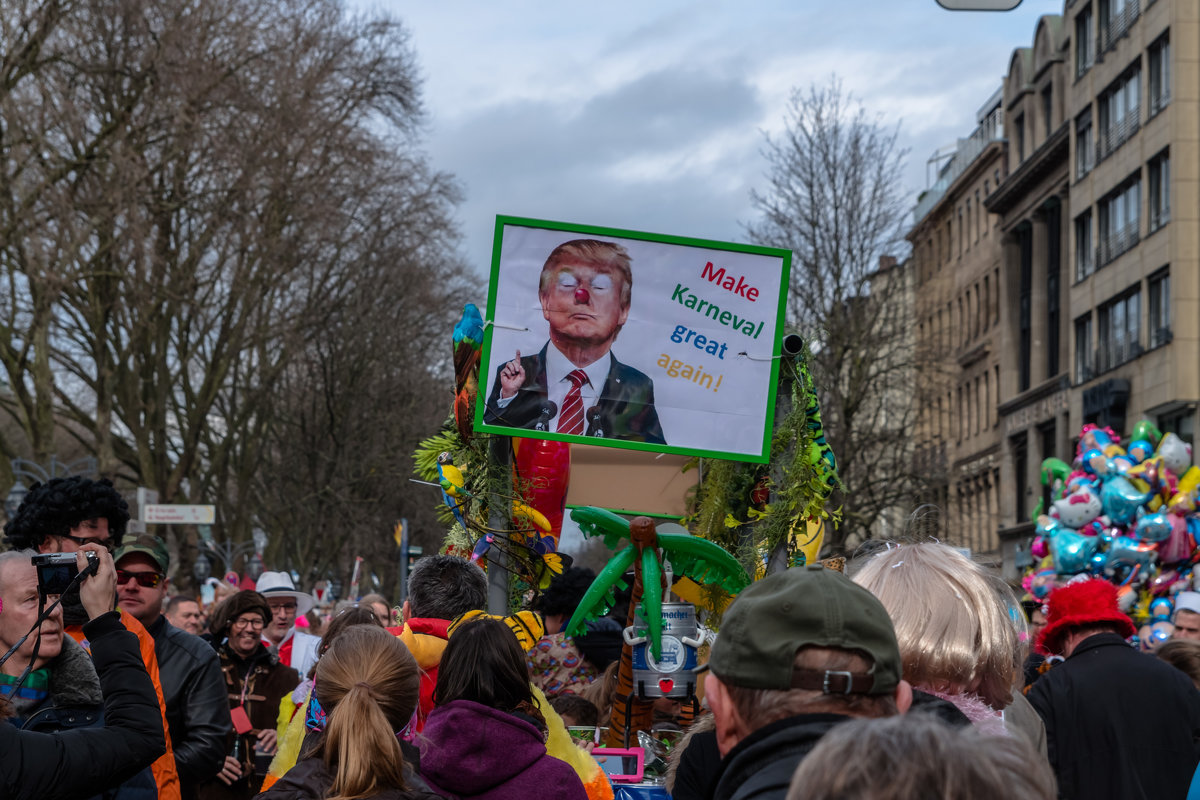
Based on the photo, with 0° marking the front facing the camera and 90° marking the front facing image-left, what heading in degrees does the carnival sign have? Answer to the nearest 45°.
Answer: approximately 0°

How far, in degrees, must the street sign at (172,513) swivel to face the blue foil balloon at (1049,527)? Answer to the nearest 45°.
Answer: approximately 45° to its left

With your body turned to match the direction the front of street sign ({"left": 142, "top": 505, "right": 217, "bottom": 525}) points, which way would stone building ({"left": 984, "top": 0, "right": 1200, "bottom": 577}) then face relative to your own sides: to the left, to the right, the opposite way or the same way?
to the right

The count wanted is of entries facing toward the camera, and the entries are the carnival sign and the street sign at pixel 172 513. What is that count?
2

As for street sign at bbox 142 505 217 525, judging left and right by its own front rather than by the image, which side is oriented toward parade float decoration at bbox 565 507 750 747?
front

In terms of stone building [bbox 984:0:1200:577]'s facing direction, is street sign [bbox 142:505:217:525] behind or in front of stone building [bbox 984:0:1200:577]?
in front

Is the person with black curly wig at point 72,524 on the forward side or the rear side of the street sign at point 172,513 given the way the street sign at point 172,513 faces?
on the forward side

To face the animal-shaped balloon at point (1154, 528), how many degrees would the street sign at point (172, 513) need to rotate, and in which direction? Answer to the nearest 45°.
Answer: approximately 45° to its left

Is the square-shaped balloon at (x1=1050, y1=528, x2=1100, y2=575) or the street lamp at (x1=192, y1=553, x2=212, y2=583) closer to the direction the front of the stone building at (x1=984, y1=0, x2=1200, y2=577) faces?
the street lamp

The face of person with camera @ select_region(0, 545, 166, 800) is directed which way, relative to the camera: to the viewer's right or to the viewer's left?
to the viewer's right

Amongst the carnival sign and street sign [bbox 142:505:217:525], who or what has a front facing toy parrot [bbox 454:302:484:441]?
the street sign
